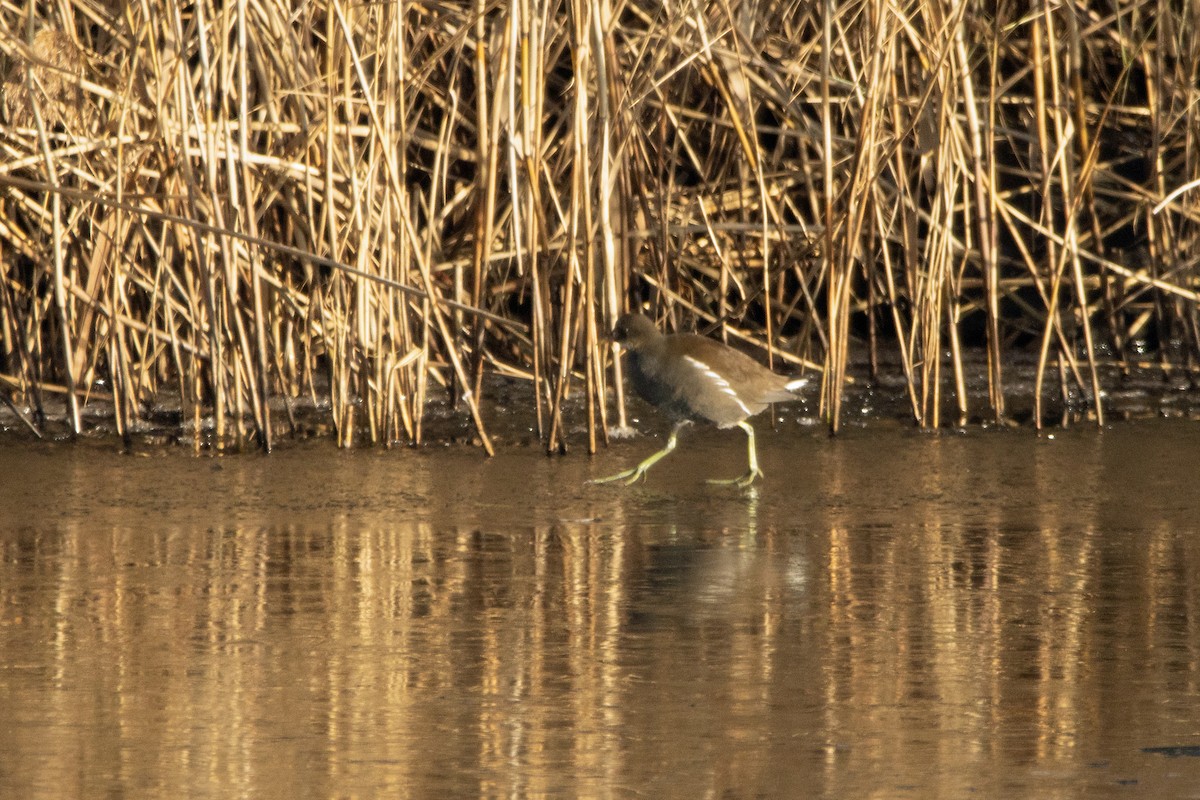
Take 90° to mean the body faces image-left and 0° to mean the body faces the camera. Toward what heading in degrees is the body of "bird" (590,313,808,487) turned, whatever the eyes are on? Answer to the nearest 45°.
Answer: approximately 90°
